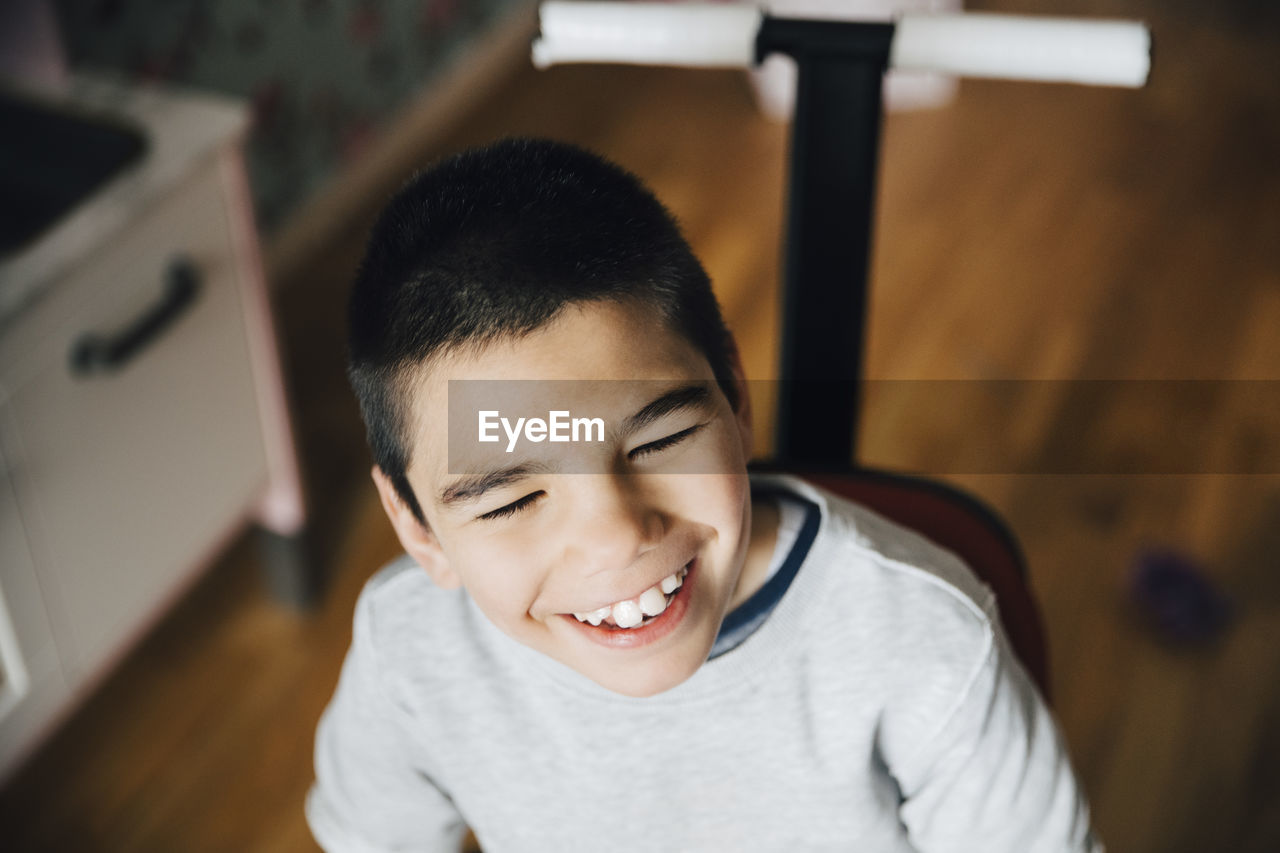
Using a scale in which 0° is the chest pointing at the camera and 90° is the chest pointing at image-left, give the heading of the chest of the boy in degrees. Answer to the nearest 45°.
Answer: approximately 0°

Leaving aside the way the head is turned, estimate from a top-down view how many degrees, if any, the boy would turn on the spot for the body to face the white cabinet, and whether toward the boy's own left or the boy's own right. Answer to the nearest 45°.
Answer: approximately 135° to the boy's own right

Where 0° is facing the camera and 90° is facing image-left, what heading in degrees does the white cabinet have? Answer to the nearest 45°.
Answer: approximately 315°

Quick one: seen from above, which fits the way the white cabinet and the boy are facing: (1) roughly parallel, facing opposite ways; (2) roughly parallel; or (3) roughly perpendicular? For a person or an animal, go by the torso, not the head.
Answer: roughly perpendicular

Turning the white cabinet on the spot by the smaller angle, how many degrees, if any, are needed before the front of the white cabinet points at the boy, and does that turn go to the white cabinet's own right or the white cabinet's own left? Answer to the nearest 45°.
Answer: approximately 45° to the white cabinet's own right
